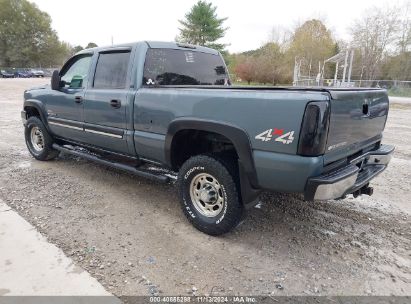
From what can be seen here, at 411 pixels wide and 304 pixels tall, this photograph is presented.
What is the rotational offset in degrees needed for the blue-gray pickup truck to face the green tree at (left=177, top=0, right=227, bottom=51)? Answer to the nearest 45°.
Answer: approximately 45° to its right

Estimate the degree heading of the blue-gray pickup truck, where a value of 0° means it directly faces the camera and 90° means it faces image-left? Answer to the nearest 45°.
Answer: approximately 135°
